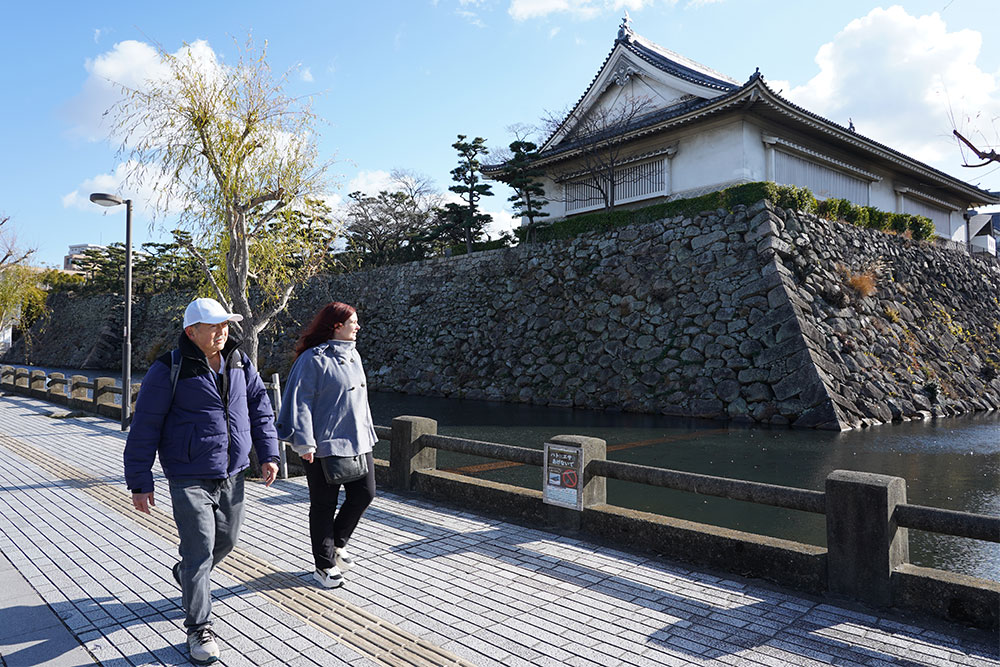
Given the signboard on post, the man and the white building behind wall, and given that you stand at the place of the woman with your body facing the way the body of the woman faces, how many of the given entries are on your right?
1

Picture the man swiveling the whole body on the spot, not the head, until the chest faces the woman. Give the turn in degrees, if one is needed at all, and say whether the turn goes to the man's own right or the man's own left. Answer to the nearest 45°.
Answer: approximately 90° to the man's own left

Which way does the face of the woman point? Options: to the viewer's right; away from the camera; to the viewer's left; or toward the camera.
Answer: to the viewer's right

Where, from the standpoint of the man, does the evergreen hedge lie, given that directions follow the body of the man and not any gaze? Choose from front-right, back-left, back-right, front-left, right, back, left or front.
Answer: left

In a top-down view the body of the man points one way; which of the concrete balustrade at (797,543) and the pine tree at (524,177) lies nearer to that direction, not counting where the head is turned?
the concrete balustrade

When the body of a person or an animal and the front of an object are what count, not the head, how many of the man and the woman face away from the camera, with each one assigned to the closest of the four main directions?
0

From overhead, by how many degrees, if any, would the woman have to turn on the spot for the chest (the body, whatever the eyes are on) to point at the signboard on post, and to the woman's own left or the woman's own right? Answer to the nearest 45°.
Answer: approximately 90° to the woman's own left

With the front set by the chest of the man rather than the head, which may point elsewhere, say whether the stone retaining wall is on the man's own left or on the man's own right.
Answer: on the man's own left
